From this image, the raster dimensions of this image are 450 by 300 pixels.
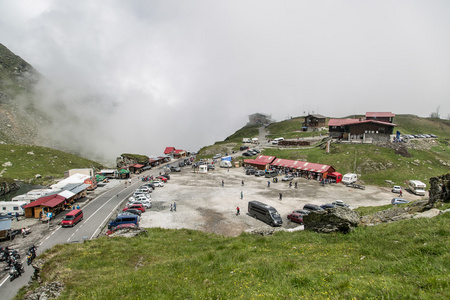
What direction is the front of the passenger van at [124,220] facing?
to the viewer's left

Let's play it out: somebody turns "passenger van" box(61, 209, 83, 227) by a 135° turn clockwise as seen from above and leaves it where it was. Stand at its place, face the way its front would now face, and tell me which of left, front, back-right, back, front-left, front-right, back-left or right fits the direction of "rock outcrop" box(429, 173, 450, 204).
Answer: back-right

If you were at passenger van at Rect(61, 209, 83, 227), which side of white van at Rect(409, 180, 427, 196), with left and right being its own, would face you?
right

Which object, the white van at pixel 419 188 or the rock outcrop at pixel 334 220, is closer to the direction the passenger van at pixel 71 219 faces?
the rock outcrop

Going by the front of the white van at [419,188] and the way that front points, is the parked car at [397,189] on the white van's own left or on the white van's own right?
on the white van's own right

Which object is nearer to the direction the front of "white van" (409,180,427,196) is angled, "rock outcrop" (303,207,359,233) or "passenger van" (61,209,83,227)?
the rock outcrop

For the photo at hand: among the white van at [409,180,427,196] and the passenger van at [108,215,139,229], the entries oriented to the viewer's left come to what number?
1

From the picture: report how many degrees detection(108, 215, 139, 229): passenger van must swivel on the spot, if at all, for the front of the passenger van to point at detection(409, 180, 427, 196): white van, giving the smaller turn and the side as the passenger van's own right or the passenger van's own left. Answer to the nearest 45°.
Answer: approximately 180°

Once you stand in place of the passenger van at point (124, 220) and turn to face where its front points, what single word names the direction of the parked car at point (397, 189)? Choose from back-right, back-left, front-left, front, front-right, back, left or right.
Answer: back

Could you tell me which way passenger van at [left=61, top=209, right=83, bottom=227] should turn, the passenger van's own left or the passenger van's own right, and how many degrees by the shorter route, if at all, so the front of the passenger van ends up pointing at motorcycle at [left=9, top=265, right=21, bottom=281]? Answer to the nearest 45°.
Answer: approximately 45° to the passenger van's own left
